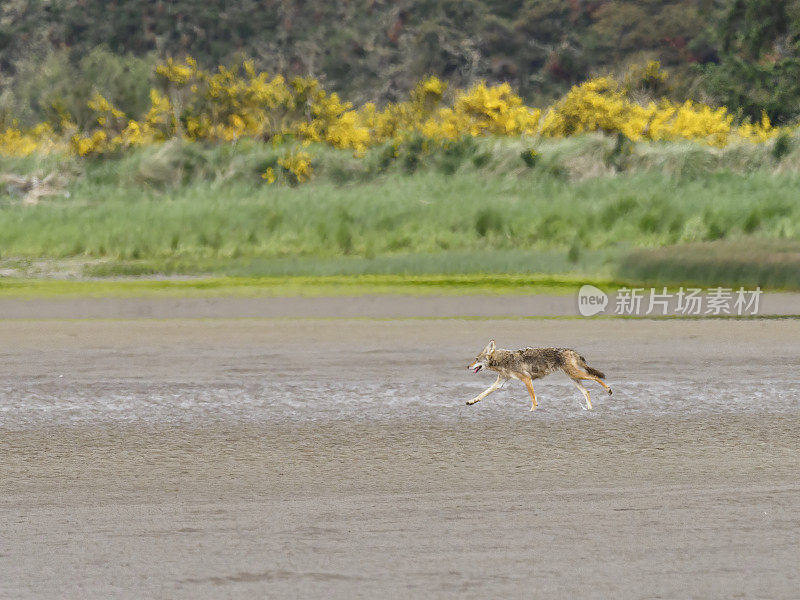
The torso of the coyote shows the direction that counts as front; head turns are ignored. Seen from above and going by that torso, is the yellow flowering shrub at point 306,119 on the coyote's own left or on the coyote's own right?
on the coyote's own right

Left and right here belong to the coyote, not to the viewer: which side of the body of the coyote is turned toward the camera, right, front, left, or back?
left
